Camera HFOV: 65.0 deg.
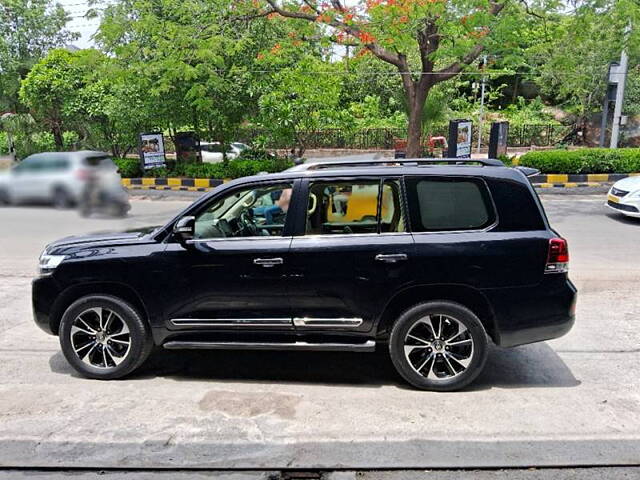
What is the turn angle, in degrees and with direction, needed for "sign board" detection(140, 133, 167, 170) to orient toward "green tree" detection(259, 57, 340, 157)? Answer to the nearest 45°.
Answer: approximately 90° to its left

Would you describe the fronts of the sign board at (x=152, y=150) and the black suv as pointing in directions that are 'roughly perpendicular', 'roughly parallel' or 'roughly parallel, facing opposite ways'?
roughly perpendicular

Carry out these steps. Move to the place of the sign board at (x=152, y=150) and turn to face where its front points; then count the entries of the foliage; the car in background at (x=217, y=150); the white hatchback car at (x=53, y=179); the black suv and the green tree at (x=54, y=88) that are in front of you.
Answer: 2

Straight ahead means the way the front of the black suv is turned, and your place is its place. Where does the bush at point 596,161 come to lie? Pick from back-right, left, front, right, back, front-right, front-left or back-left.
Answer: back-right

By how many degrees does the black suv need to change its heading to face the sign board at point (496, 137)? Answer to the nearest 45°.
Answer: approximately 135° to its right

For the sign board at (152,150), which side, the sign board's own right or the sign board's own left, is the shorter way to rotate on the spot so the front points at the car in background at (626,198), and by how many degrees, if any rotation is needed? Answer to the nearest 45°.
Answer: approximately 45° to the sign board's own left

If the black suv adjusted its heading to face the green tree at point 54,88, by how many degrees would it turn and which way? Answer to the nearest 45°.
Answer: approximately 45° to its right

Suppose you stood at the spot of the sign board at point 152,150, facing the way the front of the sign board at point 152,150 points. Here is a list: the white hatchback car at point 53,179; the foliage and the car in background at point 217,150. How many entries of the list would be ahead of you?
1

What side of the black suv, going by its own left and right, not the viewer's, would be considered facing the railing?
right

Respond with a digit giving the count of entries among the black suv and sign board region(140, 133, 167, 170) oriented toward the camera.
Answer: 1

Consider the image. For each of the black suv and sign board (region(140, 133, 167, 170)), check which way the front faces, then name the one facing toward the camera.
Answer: the sign board

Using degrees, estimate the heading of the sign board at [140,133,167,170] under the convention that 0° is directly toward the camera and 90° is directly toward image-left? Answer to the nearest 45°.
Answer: approximately 0°

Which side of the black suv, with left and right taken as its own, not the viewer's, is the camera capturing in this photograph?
left

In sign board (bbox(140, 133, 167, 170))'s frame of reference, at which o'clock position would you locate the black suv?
The black suv is roughly at 12 o'clock from the sign board.

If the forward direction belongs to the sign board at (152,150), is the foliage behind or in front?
behind
